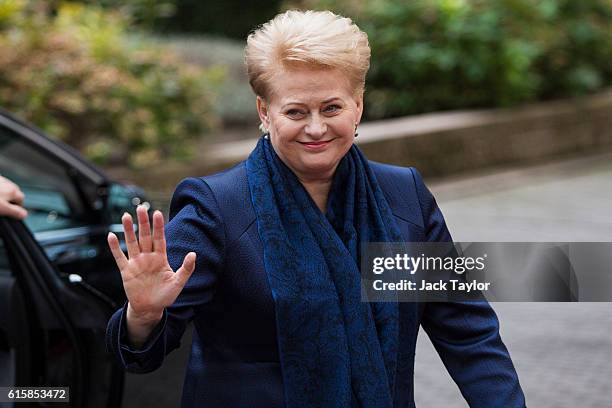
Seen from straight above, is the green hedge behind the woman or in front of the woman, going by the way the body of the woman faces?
behind

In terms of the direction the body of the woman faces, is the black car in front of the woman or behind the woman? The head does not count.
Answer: behind

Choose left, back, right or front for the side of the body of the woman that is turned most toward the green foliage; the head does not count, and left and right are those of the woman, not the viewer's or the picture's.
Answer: back

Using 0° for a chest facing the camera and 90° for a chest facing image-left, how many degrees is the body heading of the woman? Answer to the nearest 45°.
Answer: approximately 0°
